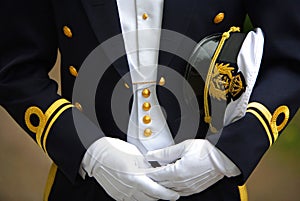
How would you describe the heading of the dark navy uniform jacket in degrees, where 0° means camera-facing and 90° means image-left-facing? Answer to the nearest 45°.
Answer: approximately 0°
